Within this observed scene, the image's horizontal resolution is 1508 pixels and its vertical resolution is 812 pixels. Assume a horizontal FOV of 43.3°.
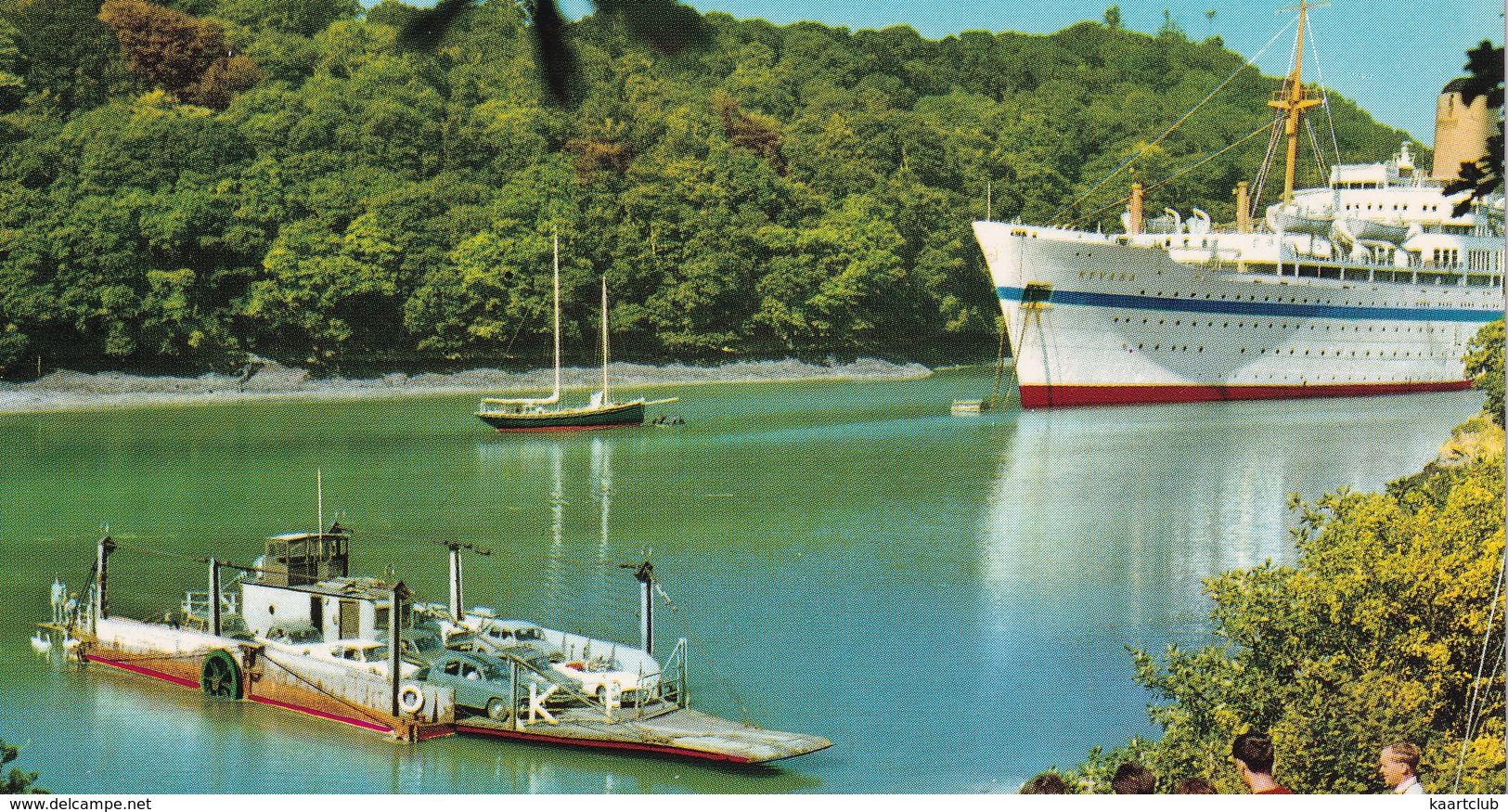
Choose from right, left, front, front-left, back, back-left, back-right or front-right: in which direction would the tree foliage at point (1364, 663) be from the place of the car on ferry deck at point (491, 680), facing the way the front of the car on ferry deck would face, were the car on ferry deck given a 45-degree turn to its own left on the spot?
front-right

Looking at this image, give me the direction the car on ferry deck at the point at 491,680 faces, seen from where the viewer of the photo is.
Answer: facing the viewer and to the right of the viewer

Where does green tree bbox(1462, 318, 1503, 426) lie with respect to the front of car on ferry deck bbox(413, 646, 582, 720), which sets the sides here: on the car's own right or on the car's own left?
on the car's own left
